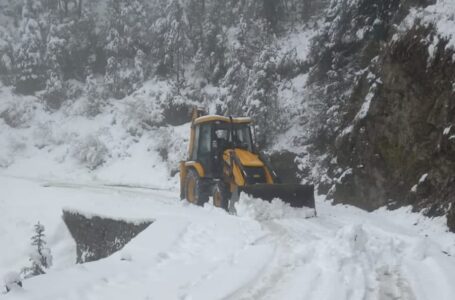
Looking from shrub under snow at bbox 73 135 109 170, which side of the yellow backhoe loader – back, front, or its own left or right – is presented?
back

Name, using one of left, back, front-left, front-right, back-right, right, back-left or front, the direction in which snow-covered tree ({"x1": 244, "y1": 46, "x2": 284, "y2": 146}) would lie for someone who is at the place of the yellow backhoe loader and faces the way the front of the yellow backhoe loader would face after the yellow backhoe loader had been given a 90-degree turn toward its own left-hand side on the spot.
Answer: front-left

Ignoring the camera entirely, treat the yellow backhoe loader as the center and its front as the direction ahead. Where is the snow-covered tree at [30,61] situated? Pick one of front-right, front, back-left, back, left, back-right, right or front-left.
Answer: back

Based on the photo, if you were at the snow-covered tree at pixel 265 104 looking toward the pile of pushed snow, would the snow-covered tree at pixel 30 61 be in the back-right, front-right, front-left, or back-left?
back-right

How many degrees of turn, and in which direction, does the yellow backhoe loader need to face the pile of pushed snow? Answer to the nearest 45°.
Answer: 0° — it already faces it

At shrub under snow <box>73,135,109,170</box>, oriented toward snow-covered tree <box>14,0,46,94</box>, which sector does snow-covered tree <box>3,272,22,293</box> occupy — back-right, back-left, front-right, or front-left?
back-left

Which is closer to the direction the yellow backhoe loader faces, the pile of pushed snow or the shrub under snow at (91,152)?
the pile of pushed snow

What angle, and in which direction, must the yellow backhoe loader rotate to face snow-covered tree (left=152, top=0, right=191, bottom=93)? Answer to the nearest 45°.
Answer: approximately 135° to its left

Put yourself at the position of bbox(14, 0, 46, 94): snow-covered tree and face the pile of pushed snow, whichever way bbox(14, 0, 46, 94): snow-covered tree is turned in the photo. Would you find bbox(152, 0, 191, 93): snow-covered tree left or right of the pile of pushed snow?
left

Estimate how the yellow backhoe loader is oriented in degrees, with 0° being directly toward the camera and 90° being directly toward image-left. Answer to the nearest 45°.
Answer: approximately 315°
